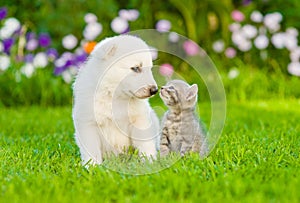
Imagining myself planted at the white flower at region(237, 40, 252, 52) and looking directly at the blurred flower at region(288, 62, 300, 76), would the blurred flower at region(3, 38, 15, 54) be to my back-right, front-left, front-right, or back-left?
back-right

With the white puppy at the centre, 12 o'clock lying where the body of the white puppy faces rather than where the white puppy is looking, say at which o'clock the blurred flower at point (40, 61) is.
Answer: The blurred flower is roughly at 7 o'clock from the white puppy.

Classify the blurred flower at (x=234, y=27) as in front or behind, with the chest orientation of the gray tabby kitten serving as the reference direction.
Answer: behind

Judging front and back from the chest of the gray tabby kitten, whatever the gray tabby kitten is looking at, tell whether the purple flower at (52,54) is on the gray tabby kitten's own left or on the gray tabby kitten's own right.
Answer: on the gray tabby kitten's own right

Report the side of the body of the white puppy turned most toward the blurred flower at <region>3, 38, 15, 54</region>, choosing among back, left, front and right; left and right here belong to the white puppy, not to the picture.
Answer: back

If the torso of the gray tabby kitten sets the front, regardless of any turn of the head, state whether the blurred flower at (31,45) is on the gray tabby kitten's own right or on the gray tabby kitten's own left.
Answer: on the gray tabby kitten's own right

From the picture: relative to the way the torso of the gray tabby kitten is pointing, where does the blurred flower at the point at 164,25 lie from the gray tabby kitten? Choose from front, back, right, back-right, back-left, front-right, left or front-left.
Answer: back-right

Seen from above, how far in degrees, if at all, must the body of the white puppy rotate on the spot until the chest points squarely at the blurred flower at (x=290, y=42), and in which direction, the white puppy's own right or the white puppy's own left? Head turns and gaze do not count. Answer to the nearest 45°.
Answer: approximately 90° to the white puppy's own left

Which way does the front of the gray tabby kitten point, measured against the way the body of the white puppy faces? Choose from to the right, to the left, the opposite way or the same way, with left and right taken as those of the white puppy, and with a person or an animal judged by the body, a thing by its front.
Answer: to the right

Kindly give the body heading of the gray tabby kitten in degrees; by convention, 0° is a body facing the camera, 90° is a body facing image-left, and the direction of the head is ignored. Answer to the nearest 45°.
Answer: approximately 45°

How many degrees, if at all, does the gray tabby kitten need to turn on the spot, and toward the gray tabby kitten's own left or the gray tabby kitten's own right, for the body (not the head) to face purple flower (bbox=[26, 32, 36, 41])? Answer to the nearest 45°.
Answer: approximately 90° to the gray tabby kitten's own right

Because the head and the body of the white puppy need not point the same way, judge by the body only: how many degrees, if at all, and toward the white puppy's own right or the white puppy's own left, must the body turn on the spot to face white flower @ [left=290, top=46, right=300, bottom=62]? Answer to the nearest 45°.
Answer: approximately 90° to the white puppy's own left

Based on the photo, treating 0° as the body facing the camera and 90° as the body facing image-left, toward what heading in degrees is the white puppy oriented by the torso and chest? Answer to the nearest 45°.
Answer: approximately 315°
